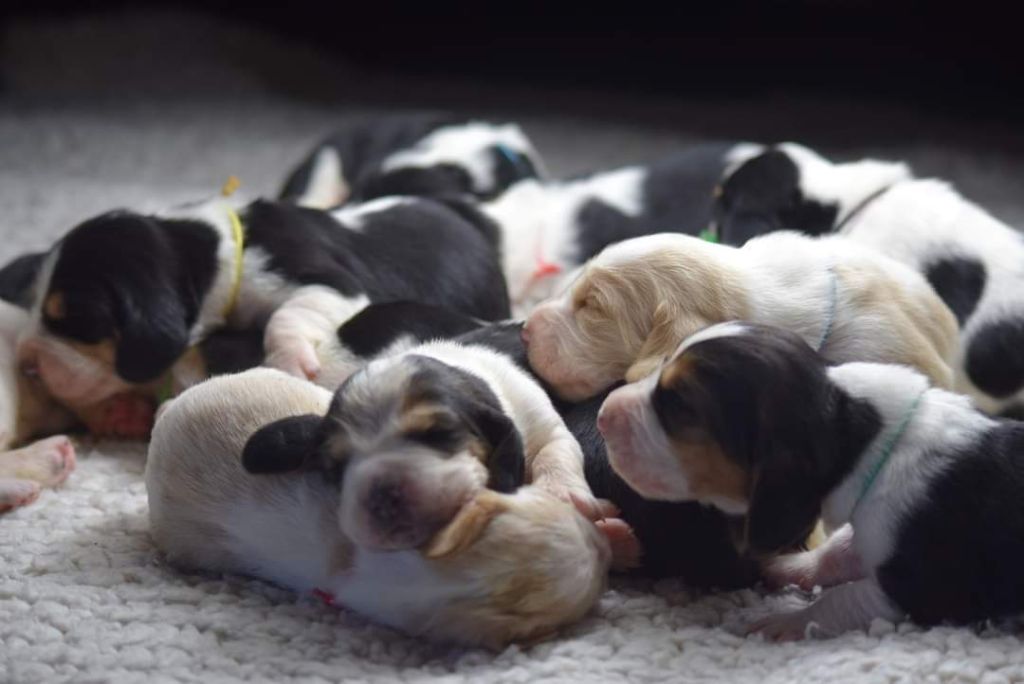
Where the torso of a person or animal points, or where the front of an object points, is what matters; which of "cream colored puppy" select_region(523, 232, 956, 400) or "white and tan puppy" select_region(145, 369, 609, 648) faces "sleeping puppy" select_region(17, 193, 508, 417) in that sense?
the cream colored puppy

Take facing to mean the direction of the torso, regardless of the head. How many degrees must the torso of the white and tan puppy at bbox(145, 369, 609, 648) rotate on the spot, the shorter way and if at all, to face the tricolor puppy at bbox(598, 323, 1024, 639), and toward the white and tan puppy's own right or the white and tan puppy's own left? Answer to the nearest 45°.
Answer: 0° — it already faces it

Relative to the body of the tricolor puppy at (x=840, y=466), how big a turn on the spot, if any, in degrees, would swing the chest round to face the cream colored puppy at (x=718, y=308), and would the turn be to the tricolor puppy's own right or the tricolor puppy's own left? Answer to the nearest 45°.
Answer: approximately 45° to the tricolor puppy's own right

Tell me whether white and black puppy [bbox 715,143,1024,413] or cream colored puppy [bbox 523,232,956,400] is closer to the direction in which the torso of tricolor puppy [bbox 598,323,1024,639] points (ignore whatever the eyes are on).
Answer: the cream colored puppy

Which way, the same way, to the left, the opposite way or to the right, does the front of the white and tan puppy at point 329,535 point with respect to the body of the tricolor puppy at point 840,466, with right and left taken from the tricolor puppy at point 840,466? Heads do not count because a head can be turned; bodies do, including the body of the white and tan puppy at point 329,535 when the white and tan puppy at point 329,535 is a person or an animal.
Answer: the opposite way

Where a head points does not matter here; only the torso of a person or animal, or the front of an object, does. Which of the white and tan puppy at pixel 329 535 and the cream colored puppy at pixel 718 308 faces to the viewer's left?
the cream colored puppy

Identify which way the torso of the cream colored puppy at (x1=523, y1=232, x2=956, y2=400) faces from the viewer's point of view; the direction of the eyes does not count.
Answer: to the viewer's left

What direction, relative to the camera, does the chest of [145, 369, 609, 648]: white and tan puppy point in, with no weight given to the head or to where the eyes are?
to the viewer's right

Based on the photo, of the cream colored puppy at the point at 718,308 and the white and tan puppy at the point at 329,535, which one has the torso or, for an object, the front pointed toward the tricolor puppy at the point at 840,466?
the white and tan puppy at the point at 329,535

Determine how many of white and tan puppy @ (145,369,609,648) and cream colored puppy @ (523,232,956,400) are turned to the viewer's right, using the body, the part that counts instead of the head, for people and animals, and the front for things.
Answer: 1

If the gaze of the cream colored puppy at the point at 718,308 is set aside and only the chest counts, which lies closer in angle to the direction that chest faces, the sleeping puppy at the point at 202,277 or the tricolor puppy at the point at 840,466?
the sleeping puppy

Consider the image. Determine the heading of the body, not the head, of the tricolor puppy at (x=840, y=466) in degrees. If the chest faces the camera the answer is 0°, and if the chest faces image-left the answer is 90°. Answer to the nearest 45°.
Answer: approximately 90°

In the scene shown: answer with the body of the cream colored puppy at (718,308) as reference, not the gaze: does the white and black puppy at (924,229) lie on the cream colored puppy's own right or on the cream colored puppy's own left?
on the cream colored puppy's own right

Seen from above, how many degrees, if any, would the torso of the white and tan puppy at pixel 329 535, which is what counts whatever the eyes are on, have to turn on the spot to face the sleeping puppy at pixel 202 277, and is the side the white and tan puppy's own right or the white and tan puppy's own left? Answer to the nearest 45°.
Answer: approximately 90° to the white and tan puppy's own left
